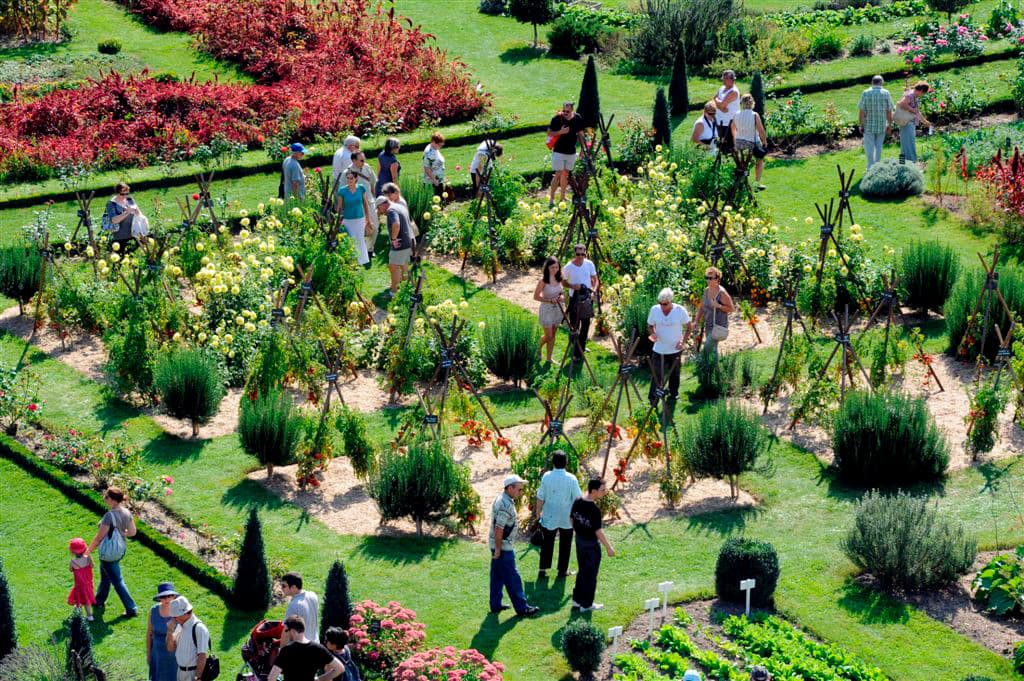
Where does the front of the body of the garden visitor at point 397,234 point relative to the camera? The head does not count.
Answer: to the viewer's left

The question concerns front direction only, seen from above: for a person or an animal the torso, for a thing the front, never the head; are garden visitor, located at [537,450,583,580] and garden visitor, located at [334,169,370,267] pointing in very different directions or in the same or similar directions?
very different directions

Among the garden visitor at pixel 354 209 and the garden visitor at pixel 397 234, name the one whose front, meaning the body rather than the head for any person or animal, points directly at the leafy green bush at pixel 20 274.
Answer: the garden visitor at pixel 397 234

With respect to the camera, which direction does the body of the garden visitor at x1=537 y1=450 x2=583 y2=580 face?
away from the camera

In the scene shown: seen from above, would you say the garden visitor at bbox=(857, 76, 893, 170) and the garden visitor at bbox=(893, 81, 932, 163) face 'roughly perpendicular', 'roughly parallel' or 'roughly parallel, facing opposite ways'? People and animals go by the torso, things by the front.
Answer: roughly perpendicular
